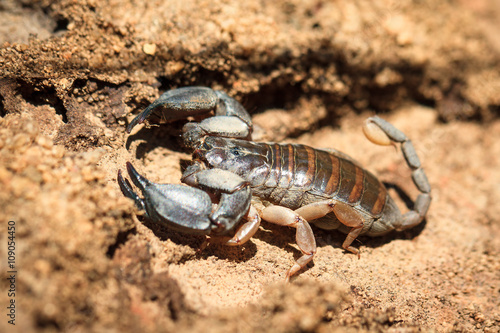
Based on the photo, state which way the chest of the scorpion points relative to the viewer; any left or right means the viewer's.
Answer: facing to the left of the viewer
